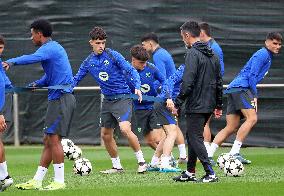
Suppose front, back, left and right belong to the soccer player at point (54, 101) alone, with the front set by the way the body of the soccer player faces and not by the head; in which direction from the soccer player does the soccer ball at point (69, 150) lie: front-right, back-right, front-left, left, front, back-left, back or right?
right

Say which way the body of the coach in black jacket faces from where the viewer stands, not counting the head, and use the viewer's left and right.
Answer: facing away from the viewer and to the left of the viewer

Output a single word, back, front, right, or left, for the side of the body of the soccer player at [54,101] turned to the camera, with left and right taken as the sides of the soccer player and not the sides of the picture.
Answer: left

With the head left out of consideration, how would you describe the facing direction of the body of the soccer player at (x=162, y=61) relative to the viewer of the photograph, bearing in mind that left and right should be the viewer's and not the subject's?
facing to the left of the viewer

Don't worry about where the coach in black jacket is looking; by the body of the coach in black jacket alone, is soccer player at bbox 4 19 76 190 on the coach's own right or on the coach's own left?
on the coach's own left
